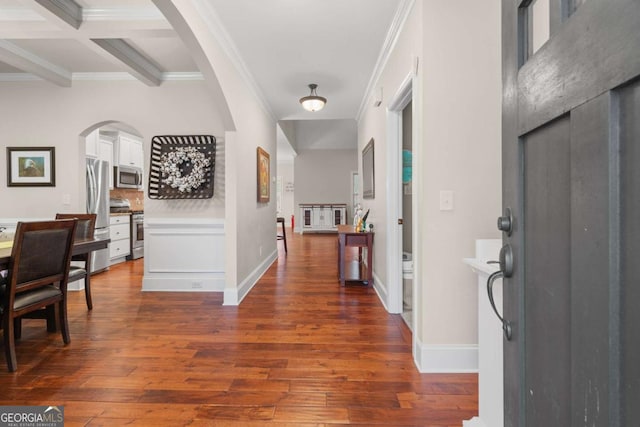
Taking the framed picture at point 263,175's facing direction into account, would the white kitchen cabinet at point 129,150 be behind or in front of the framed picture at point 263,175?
behind

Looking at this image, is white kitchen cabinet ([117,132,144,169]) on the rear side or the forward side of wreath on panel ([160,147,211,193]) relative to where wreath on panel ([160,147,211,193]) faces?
on the rear side

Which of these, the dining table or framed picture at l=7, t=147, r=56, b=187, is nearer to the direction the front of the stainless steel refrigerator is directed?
the dining table

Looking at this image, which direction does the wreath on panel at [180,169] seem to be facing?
toward the camera

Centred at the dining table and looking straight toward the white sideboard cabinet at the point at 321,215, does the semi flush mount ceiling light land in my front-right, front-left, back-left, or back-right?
front-right

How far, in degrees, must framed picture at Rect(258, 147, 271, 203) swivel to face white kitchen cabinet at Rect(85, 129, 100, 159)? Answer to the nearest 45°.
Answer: approximately 180°

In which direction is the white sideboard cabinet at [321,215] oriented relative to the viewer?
toward the camera

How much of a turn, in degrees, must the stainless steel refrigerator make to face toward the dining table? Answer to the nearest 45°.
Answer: approximately 45° to its right

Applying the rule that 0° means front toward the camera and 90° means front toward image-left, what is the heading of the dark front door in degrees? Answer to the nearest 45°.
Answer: approximately 45°

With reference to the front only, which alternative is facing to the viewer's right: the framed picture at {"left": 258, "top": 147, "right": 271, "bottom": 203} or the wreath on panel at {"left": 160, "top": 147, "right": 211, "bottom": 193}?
the framed picture

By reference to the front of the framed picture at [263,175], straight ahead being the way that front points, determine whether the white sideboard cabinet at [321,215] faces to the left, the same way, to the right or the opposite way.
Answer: to the right

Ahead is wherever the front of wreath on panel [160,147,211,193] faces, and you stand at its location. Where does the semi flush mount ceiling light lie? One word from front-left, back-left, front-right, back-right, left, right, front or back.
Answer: left

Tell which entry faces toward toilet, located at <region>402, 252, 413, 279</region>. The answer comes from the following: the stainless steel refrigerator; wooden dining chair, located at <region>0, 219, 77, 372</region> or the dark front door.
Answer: the stainless steel refrigerator

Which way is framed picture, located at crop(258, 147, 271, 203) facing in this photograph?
to the viewer's right

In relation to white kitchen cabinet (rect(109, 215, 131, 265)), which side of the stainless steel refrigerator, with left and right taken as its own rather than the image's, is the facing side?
left

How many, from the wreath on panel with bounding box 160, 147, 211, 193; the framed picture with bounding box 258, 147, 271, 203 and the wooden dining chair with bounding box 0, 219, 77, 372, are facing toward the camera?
1

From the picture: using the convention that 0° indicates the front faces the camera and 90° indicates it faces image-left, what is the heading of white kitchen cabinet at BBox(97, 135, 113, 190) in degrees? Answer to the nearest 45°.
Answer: approximately 315°

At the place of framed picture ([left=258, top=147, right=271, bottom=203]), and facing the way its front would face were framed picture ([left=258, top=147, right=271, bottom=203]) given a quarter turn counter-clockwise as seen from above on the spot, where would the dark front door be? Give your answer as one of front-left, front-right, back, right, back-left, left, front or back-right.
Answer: back
